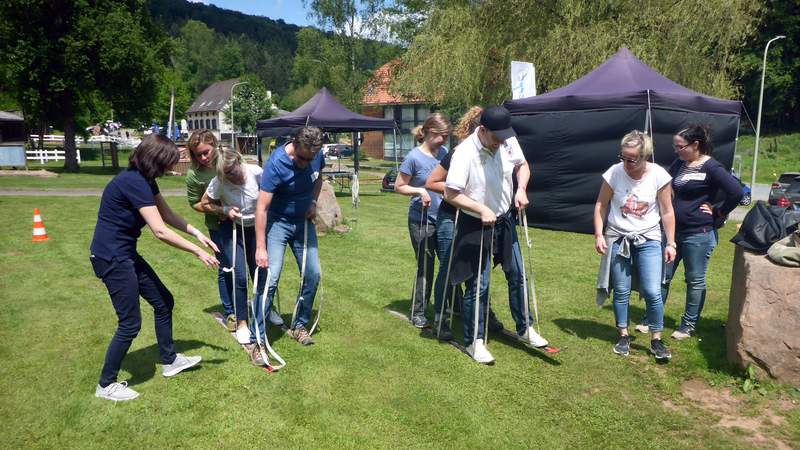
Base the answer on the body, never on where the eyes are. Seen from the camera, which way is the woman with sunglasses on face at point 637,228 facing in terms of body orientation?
toward the camera

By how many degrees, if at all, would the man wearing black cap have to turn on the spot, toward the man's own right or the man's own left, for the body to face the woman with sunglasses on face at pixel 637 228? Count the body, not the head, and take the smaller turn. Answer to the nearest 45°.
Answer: approximately 45° to the man's own left

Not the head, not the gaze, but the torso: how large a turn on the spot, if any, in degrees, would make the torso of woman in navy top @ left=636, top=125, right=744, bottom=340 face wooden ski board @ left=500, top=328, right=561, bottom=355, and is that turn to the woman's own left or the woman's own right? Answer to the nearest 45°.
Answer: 0° — they already face it

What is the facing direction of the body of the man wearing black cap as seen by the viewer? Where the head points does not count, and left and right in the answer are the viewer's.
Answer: facing the viewer and to the right of the viewer

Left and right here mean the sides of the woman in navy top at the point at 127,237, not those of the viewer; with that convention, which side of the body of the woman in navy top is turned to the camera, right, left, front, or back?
right

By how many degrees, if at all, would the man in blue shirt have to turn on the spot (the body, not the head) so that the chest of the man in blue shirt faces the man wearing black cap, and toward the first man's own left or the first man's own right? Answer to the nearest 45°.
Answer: approximately 45° to the first man's own left

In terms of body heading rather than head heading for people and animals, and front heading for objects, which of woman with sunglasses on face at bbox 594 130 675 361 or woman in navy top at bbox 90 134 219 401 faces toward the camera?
the woman with sunglasses on face

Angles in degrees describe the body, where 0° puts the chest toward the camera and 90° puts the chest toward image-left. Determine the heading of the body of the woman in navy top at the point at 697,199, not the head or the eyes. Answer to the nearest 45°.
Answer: approximately 45°

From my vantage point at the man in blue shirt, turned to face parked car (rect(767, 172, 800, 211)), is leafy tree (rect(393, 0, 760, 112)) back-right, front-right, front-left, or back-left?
front-left

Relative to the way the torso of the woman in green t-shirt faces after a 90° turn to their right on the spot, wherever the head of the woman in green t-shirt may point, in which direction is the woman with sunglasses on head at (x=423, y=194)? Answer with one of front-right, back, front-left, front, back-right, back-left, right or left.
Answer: back-left

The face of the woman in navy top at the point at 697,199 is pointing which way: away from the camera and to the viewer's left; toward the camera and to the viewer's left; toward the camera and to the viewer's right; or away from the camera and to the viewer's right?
toward the camera and to the viewer's left

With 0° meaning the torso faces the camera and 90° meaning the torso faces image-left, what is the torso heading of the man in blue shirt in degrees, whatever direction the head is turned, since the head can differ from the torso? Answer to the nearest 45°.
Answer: approximately 315°
